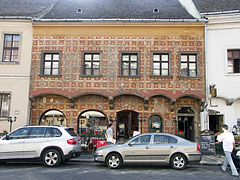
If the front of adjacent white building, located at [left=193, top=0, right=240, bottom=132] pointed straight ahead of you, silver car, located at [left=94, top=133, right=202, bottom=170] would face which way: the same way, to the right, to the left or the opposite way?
to the right

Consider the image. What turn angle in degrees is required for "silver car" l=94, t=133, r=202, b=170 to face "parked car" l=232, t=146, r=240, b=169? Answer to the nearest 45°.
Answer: approximately 180°

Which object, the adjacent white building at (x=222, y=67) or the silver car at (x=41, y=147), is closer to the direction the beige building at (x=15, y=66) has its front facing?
the silver car

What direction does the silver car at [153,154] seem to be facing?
to the viewer's left

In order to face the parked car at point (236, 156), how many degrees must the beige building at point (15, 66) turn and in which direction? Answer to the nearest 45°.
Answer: approximately 45° to its left

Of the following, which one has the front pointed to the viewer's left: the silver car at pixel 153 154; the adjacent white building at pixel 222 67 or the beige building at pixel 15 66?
the silver car

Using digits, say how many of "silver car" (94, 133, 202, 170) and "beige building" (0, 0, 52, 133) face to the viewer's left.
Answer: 1

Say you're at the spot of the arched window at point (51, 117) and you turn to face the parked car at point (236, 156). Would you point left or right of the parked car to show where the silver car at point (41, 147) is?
right

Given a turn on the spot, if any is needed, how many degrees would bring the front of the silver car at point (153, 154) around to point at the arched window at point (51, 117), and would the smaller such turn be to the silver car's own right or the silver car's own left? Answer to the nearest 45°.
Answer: approximately 45° to the silver car's own right

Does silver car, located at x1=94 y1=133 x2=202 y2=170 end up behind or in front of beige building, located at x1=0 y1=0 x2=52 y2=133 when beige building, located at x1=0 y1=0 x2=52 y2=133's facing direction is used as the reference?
in front
